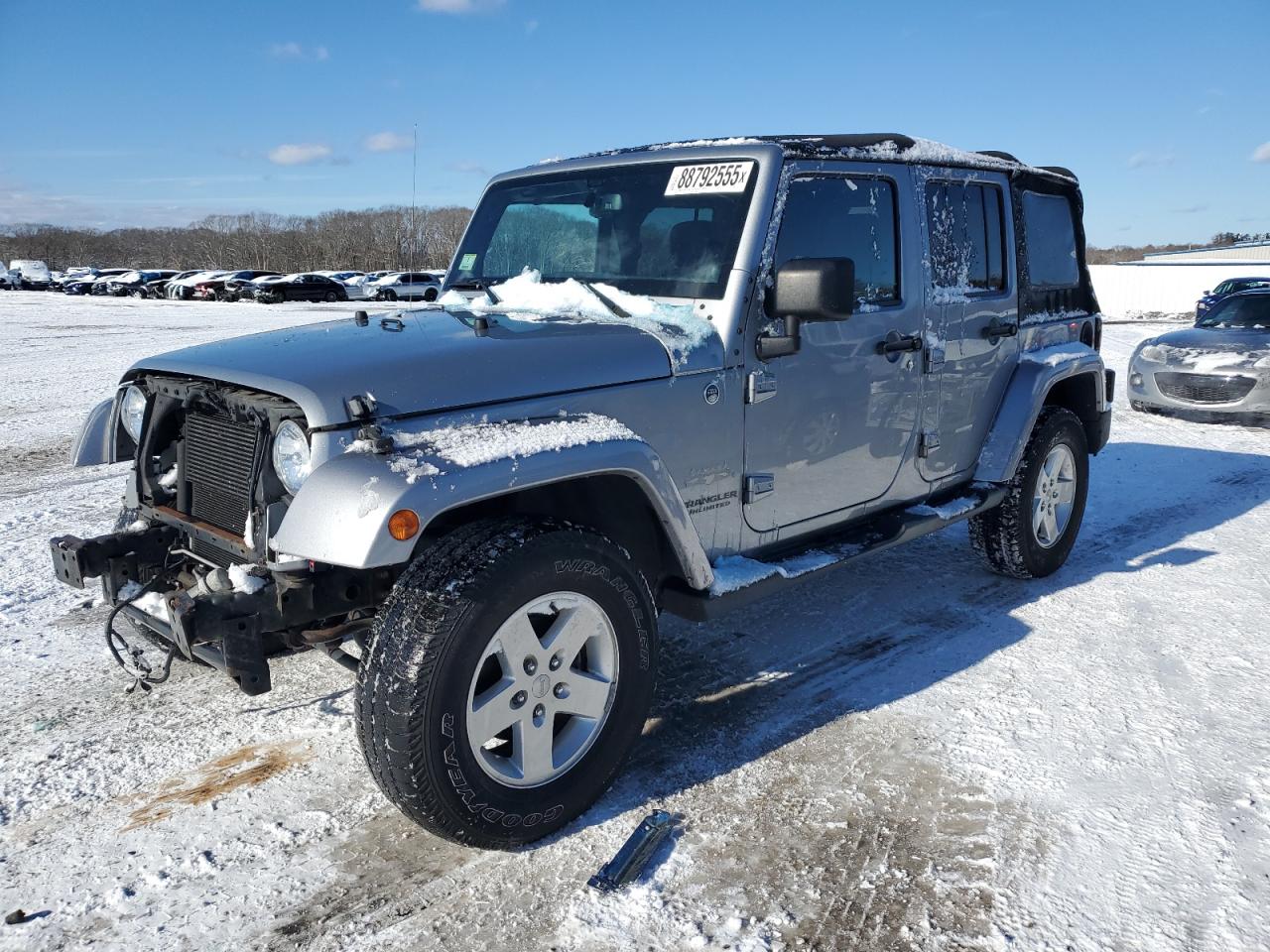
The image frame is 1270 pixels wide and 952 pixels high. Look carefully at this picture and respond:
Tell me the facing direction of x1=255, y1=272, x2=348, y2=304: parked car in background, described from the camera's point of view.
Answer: facing the viewer and to the left of the viewer

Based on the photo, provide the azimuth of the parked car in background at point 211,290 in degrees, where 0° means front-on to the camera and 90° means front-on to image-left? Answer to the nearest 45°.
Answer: approximately 45°

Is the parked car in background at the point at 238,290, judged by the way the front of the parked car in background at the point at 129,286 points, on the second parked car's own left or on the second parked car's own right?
on the second parked car's own left

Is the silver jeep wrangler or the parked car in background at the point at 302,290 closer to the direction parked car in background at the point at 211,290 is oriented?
the silver jeep wrangler

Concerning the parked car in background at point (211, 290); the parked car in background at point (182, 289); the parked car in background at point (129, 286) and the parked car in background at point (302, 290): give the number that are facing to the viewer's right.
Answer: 0

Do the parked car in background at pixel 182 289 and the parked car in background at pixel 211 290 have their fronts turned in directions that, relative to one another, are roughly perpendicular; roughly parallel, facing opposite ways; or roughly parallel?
roughly parallel

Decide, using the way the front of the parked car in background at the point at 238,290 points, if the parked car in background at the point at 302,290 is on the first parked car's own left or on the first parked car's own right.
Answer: on the first parked car's own left

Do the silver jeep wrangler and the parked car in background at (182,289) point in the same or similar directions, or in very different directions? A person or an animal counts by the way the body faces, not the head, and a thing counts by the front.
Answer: same or similar directions

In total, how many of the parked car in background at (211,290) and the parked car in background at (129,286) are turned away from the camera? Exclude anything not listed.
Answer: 0

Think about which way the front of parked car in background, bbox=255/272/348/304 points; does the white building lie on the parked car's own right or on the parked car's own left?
on the parked car's own left

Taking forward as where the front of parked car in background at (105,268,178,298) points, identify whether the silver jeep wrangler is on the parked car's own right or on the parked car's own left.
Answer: on the parked car's own left
